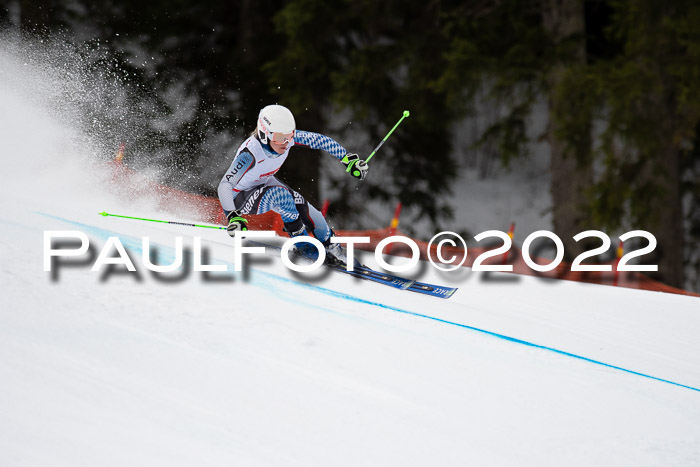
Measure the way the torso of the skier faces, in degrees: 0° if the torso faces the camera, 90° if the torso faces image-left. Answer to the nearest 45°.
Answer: approximately 315°

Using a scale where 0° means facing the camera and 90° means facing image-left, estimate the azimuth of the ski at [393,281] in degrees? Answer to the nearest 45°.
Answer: approximately 315°

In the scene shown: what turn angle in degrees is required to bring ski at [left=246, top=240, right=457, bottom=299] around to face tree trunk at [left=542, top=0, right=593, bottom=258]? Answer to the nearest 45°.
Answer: approximately 90° to its left

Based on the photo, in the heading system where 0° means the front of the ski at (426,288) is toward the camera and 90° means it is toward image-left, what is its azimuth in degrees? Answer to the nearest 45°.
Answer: approximately 315°

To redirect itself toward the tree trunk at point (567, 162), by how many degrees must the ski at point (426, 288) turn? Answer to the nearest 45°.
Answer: approximately 90° to its left

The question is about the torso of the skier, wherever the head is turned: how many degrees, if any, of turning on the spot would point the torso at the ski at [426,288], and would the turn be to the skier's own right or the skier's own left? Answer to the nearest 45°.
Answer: approximately 45° to the skier's own left

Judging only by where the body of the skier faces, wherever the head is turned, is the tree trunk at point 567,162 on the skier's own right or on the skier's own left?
on the skier's own left
